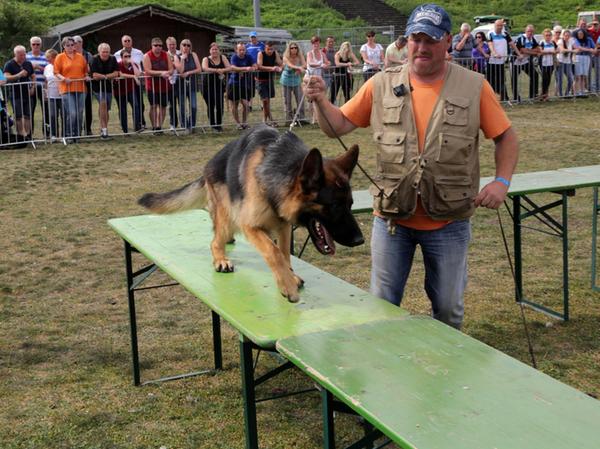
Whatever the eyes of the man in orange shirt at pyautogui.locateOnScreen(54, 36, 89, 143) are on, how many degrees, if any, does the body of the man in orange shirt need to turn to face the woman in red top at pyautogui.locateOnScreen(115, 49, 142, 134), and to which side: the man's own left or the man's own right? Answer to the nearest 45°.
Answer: approximately 135° to the man's own left

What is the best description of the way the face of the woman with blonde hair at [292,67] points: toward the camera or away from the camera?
toward the camera

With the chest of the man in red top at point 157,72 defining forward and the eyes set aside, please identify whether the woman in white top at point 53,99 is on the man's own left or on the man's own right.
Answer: on the man's own right

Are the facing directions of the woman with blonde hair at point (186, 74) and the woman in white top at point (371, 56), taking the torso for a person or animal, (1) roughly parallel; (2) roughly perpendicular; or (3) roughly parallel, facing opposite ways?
roughly parallel

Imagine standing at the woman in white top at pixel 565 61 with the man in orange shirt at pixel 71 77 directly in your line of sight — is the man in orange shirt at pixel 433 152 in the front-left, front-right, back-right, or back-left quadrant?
front-left

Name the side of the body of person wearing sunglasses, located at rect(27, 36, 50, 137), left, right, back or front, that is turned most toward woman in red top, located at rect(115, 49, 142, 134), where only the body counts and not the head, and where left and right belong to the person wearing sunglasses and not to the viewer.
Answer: left

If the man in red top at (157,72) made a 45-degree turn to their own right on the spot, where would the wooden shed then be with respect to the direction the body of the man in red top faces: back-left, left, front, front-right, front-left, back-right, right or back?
back-right

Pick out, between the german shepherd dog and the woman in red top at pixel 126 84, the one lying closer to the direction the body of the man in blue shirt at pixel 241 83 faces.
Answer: the german shepherd dog

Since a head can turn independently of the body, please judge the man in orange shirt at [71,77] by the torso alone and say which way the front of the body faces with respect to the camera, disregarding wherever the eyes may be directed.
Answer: toward the camera

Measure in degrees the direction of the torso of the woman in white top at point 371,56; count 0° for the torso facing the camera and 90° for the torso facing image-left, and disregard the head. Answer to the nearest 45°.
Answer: approximately 0°

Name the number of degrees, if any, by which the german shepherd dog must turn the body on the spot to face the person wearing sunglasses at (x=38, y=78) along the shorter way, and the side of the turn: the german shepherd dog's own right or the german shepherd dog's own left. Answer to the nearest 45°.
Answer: approximately 135° to the german shepherd dog's own left

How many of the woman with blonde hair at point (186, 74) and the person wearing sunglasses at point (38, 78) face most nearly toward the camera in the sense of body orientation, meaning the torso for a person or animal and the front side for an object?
2

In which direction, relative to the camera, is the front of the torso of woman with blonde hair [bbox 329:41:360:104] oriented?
toward the camera

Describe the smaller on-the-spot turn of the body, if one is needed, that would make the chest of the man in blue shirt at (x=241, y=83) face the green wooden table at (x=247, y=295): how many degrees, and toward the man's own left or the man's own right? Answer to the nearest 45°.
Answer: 0° — they already face it

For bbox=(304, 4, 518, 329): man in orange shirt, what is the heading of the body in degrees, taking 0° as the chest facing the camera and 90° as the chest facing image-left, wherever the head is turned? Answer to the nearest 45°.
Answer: approximately 0°

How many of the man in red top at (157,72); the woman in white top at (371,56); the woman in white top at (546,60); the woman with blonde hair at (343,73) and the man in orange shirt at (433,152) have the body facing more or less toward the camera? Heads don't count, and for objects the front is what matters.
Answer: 5

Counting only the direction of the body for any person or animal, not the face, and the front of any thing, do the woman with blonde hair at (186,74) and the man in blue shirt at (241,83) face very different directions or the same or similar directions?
same or similar directions
